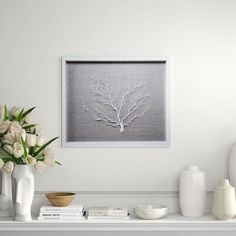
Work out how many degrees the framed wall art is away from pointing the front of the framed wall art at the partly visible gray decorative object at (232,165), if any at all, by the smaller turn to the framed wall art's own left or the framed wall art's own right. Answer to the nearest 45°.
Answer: approximately 90° to the framed wall art's own left

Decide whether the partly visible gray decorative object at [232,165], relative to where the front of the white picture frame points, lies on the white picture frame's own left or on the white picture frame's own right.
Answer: on the white picture frame's own left

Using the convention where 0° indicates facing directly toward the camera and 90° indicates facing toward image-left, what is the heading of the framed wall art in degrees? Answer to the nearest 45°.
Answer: approximately 0°

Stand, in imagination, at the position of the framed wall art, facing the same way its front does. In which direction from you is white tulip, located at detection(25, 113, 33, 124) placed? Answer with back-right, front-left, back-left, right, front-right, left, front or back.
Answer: right
